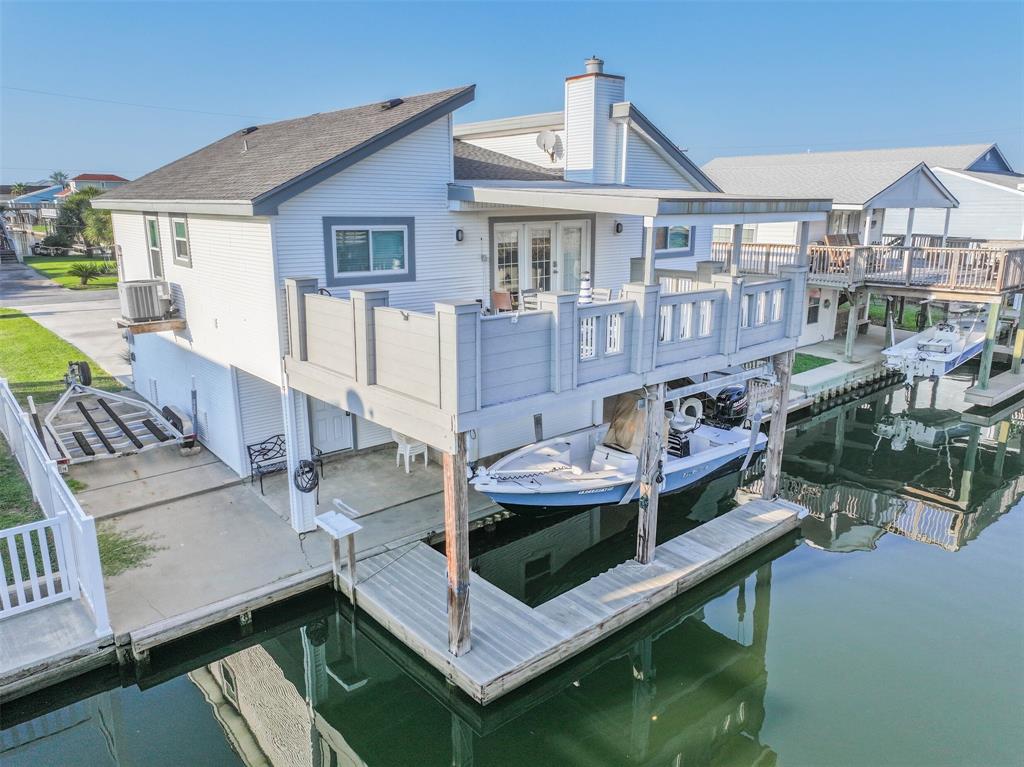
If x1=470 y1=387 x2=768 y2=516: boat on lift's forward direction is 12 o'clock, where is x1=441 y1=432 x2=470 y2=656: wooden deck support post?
The wooden deck support post is roughly at 11 o'clock from the boat on lift.

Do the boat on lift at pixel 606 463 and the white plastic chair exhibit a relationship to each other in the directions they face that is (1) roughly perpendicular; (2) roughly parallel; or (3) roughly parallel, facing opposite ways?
roughly perpendicular

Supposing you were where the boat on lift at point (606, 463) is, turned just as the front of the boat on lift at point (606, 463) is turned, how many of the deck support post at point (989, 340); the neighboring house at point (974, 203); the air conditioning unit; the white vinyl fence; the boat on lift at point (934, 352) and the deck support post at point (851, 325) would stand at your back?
4

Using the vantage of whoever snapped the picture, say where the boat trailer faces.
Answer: facing away from the viewer and to the left of the viewer

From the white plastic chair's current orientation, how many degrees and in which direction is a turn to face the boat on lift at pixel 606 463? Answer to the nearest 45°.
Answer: approximately 45° to its left

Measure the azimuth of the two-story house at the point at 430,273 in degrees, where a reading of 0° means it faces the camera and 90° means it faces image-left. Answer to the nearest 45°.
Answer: approximately 315°

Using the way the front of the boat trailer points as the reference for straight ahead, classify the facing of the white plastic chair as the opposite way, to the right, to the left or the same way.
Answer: the opposite way
